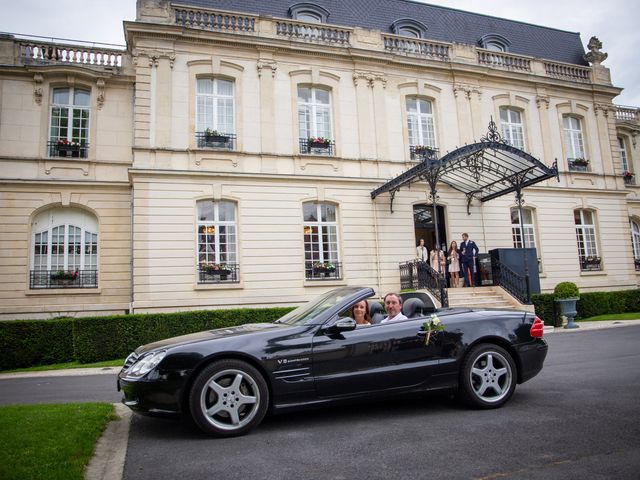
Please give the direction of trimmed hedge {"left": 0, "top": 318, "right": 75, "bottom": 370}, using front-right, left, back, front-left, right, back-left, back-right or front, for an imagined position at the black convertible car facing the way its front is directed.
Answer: front-right

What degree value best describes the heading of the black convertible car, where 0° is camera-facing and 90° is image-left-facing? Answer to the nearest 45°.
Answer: approximately 90°

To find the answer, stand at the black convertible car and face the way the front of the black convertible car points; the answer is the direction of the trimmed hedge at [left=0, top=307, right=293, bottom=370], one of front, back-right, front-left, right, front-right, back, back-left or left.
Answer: front-right

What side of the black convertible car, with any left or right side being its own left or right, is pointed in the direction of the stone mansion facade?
right

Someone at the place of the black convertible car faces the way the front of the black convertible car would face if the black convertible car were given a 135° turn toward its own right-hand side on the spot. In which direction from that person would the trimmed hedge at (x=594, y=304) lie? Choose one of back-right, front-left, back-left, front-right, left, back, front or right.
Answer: front

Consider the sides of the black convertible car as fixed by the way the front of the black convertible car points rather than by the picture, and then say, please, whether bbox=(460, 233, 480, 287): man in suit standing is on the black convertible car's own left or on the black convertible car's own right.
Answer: on the black convertible car's own right

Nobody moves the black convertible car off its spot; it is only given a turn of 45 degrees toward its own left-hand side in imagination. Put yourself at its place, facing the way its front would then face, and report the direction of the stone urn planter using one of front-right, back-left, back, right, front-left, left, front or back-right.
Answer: back

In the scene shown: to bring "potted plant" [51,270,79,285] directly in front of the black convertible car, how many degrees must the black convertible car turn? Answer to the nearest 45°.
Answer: approximately 45° to its right

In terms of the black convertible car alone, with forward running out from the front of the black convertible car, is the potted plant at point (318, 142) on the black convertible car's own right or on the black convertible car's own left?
on the black convertible car's own right
